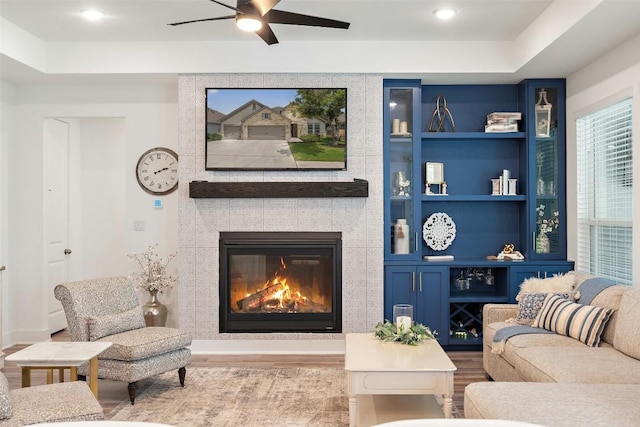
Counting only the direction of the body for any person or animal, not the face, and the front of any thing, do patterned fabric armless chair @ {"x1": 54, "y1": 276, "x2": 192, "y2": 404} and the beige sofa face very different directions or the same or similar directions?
very different directions

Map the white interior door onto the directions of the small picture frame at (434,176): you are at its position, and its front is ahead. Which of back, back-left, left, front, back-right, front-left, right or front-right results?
right

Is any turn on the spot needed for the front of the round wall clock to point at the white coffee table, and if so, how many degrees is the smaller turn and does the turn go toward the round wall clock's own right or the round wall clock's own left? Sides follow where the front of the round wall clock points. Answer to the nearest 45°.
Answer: approximately 45° to the round wall clock's own left

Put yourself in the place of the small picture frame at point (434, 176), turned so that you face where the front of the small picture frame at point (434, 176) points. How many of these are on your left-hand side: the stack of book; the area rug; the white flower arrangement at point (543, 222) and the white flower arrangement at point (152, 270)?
2

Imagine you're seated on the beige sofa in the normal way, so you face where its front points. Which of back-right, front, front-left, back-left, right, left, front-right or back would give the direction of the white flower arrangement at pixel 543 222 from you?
right

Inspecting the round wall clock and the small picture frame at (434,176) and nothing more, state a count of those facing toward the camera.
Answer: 2

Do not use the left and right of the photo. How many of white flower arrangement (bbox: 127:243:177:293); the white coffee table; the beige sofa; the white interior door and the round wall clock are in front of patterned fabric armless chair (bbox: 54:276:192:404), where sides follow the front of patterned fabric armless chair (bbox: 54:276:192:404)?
2

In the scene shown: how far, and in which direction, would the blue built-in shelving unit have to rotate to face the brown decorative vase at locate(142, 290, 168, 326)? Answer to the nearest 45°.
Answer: approximately 90° to its right

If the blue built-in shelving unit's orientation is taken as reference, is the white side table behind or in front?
in front

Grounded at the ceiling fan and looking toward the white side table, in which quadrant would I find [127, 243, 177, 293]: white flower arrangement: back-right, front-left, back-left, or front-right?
front-right

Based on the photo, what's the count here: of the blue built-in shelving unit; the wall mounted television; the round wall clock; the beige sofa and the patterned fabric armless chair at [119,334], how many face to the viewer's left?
1

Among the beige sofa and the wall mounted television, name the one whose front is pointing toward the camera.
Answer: the wall mounted television

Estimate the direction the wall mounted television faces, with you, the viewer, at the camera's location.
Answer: facing the viewer

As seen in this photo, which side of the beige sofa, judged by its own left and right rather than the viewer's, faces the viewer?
left

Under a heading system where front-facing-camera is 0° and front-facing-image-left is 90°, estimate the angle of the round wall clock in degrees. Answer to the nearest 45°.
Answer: approximately 0°

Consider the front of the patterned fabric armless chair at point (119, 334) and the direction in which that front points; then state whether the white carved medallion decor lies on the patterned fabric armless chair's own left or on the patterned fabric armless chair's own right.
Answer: on the patterned fabric armless chair's own left

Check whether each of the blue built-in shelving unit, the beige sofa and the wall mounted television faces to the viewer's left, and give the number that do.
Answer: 1
